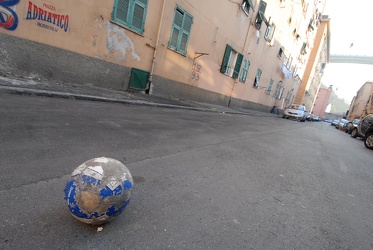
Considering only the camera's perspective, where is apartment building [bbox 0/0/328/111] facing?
facing the viewer and to the right of the viewer

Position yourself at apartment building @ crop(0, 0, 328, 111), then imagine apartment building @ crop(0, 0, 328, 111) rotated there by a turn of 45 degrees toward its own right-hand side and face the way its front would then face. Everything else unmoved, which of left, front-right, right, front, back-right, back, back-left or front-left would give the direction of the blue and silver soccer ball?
front
